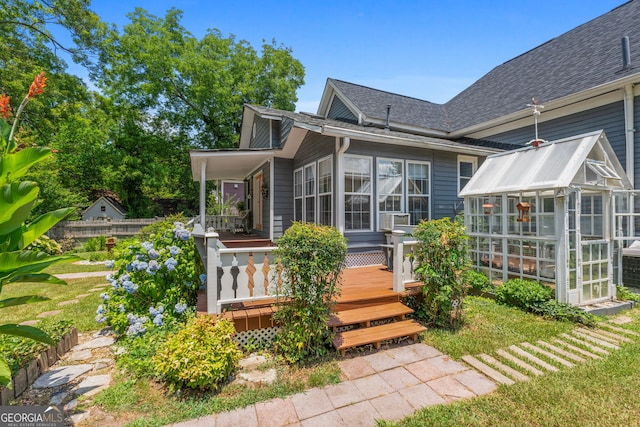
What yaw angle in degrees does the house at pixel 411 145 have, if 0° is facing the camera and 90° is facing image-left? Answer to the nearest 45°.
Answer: approximately 45°

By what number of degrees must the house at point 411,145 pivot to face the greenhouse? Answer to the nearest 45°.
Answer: approximately 90° to its left

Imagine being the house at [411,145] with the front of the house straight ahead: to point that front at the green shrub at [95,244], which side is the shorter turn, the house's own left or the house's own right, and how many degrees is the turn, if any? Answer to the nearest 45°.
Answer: approximately 45° to the house's own right

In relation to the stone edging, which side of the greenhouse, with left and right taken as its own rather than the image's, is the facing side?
right

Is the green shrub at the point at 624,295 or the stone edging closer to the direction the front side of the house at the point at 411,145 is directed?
the stone edging

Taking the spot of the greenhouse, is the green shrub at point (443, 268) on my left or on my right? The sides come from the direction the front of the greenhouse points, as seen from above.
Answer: on my right

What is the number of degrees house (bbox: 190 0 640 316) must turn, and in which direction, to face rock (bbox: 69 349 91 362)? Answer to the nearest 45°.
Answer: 0° — it already faces it

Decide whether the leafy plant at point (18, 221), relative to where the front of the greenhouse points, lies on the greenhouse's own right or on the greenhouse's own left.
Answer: on the greenhouse's own right
